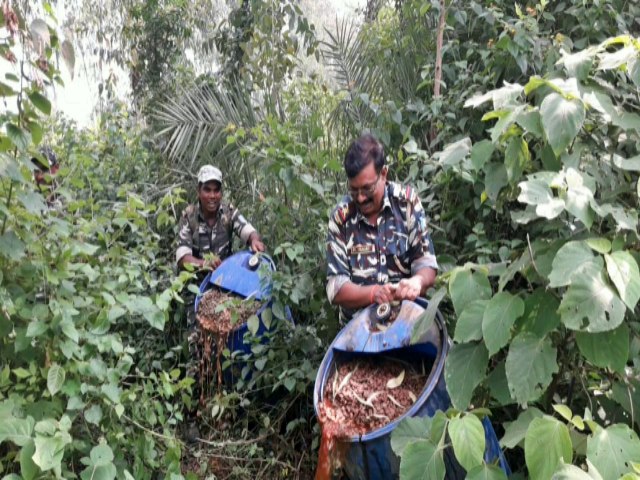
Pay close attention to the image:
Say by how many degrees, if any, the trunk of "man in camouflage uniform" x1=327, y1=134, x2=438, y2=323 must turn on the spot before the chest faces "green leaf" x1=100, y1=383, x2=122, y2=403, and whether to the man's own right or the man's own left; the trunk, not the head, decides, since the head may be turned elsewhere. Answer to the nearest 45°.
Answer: approximately 45° to the man's own right

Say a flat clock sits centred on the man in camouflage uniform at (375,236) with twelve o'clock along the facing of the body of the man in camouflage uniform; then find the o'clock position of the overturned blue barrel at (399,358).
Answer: The overturned blue barrel is roughly at 12 o'clock from the man in camouflage uniform.

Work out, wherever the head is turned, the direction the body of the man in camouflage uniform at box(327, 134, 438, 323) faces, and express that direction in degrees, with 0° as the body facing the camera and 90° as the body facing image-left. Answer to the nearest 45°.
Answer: approximately 0°

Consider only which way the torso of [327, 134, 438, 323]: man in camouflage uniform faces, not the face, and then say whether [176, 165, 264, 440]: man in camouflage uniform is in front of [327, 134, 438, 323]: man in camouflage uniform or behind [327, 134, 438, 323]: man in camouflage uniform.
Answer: behind

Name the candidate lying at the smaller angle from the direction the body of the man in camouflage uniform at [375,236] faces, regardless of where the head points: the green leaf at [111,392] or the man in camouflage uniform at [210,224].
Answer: the green leaf
